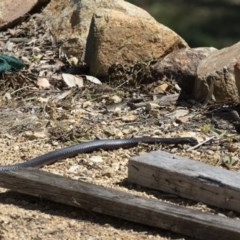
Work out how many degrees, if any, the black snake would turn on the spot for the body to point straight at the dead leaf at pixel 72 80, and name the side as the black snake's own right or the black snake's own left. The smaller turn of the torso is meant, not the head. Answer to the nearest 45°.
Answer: approximately 90° to the black snake's own left

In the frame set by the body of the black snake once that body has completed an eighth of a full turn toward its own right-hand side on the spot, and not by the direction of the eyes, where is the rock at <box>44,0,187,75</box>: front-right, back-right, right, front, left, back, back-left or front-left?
back-left

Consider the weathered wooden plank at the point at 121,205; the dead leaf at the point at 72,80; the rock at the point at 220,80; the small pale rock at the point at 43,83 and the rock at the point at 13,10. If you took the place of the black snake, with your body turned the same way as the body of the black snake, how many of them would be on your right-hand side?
1

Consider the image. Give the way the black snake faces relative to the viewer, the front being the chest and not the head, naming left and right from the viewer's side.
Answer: facing to the right of the viewer

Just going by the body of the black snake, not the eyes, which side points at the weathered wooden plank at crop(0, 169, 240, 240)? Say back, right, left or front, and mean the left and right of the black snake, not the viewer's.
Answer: right

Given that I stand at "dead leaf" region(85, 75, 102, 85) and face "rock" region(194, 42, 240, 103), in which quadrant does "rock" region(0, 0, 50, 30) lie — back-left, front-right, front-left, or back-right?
back-left
